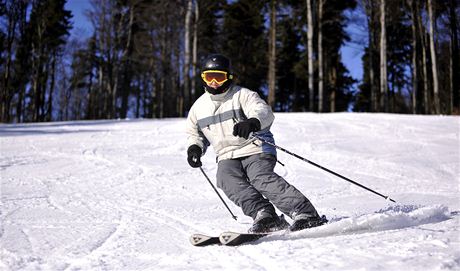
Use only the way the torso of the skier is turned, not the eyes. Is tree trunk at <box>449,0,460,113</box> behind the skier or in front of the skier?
behind

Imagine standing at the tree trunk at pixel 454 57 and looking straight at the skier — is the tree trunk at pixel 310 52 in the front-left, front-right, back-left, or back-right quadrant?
front-right

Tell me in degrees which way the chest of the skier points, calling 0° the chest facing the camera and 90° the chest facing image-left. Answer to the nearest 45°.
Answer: approximately 45°

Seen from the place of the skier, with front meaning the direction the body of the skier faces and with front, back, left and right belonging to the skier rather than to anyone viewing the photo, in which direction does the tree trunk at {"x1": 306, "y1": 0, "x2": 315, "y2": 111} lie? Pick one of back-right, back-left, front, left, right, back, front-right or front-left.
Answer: back-right

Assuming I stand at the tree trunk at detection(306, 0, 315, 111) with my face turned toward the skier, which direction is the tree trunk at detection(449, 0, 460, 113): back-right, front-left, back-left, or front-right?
back-left
